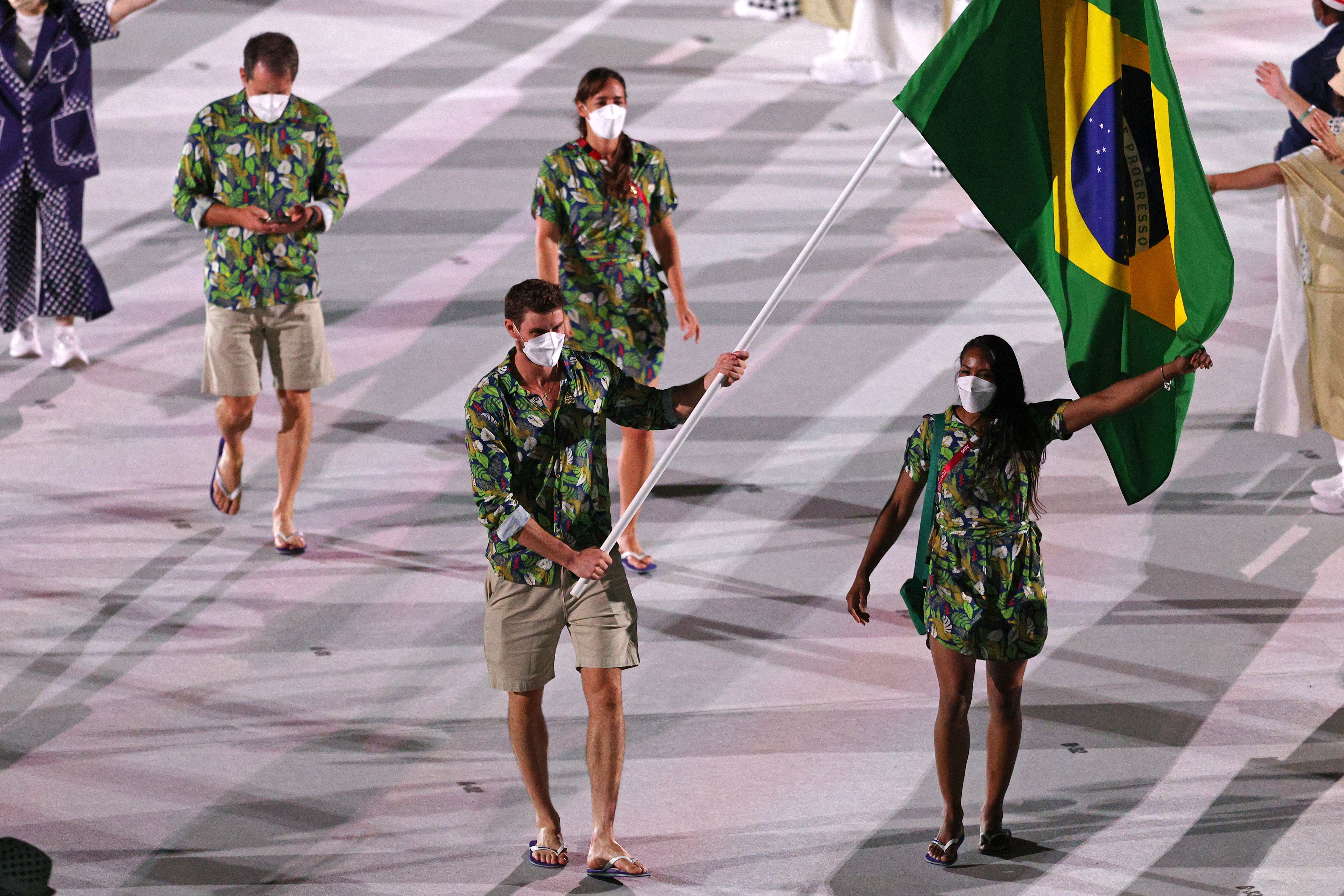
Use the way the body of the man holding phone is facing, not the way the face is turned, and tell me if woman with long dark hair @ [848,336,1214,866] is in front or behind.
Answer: in front

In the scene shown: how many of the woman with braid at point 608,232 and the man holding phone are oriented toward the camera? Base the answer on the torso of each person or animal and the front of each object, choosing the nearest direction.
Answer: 2

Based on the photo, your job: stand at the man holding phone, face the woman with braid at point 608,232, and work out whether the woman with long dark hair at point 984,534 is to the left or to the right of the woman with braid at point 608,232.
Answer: right

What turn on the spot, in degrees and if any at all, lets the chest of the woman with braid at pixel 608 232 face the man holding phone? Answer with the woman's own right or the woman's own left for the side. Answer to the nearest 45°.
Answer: approximately 90° to the woman's own right

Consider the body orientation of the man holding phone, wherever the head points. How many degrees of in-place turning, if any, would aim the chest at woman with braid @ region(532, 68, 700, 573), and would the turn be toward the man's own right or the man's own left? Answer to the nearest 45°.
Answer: approximately 45° to the man's own left

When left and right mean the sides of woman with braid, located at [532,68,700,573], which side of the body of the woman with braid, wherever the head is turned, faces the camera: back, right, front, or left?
front

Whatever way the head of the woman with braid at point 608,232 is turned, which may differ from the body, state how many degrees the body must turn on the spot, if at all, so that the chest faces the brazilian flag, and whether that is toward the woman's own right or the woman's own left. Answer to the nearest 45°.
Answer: approximately 45° to the woman's own left

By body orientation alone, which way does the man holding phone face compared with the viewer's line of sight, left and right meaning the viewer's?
facing the viewer

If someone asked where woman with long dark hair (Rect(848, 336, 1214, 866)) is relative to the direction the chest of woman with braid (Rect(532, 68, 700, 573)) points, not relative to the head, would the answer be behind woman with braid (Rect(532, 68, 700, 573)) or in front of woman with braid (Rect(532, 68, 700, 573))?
in front

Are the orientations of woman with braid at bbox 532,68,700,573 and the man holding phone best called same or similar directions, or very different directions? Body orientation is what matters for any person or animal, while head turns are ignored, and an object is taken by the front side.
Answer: same or similar directions
